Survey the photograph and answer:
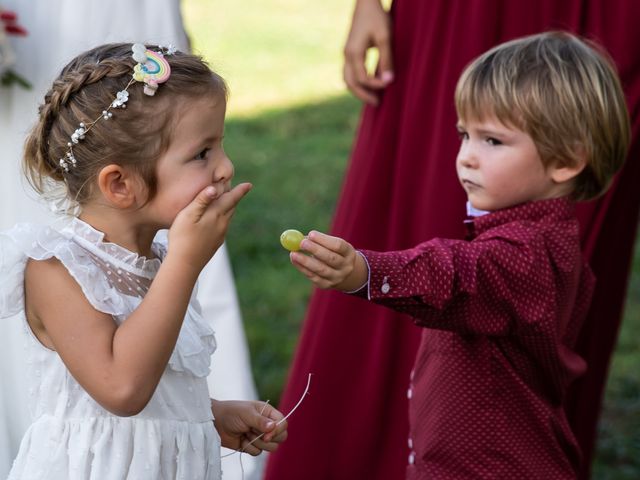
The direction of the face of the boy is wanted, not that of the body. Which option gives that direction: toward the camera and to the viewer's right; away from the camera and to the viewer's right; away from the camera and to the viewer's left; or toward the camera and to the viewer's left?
toward the camera and to the viewer's left

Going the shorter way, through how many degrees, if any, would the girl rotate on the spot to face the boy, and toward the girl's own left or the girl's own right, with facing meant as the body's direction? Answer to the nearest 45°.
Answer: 0° — they already face them

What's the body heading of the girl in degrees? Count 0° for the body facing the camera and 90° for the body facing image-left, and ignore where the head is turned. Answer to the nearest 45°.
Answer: approximately 270°

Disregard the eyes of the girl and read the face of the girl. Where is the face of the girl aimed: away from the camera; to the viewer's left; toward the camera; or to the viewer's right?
to the viewer's right

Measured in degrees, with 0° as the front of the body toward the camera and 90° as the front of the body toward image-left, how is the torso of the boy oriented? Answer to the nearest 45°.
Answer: approximately 90°

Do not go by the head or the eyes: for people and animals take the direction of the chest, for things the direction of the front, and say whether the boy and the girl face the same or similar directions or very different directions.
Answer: very different directions

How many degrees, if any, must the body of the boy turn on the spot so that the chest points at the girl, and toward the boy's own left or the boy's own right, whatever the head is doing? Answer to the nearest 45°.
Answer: approximately 45° to the boy's own left
